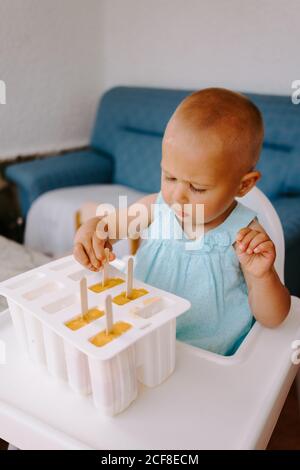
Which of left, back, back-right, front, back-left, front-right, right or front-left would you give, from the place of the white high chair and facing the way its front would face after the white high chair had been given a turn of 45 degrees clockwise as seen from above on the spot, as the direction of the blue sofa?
right

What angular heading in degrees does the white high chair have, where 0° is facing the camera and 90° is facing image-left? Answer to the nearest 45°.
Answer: approximately 45°

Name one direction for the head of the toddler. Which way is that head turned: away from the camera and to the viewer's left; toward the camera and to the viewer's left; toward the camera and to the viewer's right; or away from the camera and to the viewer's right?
toward the camera and to the viewer's left

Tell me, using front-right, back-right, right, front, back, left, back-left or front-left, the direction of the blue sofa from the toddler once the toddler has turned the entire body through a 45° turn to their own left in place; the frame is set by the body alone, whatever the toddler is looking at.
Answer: back
